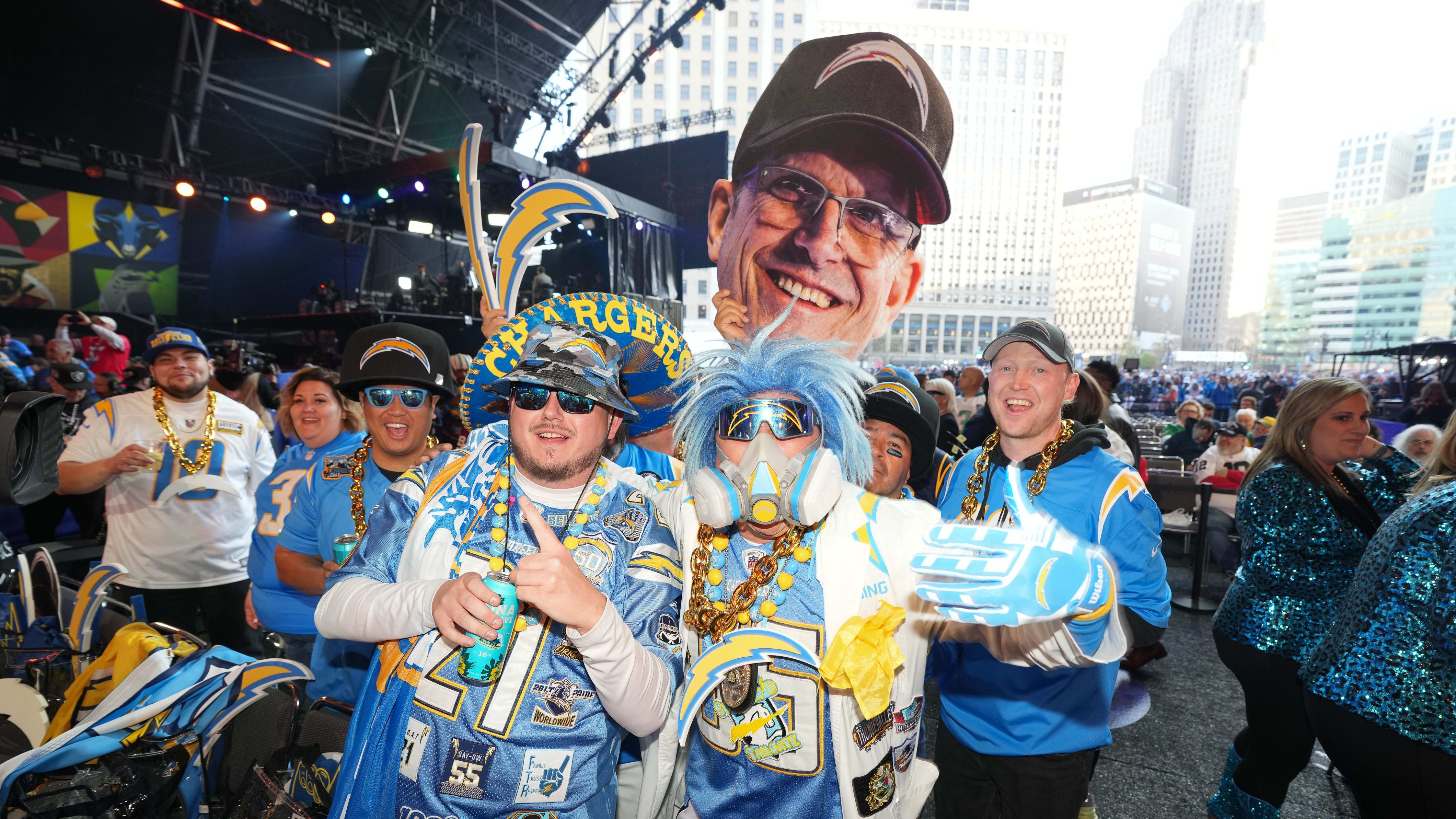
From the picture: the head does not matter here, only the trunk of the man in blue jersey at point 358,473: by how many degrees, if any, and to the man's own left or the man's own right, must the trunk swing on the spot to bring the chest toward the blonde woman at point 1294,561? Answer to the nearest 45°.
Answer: approximately 45° to the man's own left

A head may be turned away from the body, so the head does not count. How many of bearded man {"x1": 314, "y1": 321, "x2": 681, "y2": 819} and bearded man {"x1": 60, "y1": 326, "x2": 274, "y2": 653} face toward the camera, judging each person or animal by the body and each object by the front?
2

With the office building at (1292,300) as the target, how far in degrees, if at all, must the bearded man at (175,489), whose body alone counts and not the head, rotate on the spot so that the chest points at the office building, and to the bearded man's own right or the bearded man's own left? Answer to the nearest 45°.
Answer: approximately 90° to the bearded man's own left

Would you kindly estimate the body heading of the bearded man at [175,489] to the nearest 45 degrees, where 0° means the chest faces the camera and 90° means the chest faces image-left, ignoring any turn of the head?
approximately 0°

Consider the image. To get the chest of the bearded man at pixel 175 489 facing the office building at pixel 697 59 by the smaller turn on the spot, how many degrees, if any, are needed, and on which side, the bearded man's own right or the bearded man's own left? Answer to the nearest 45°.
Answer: approximately 135° to the bearded man's own left

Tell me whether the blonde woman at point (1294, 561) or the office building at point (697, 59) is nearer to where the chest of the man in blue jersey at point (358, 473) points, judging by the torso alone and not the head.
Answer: the blonde woman

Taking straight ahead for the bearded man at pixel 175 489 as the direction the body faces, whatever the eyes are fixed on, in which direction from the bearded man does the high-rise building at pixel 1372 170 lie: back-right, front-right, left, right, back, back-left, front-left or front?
left

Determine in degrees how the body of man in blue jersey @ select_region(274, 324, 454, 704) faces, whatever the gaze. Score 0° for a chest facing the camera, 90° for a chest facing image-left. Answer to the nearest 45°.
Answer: approximately 0°
